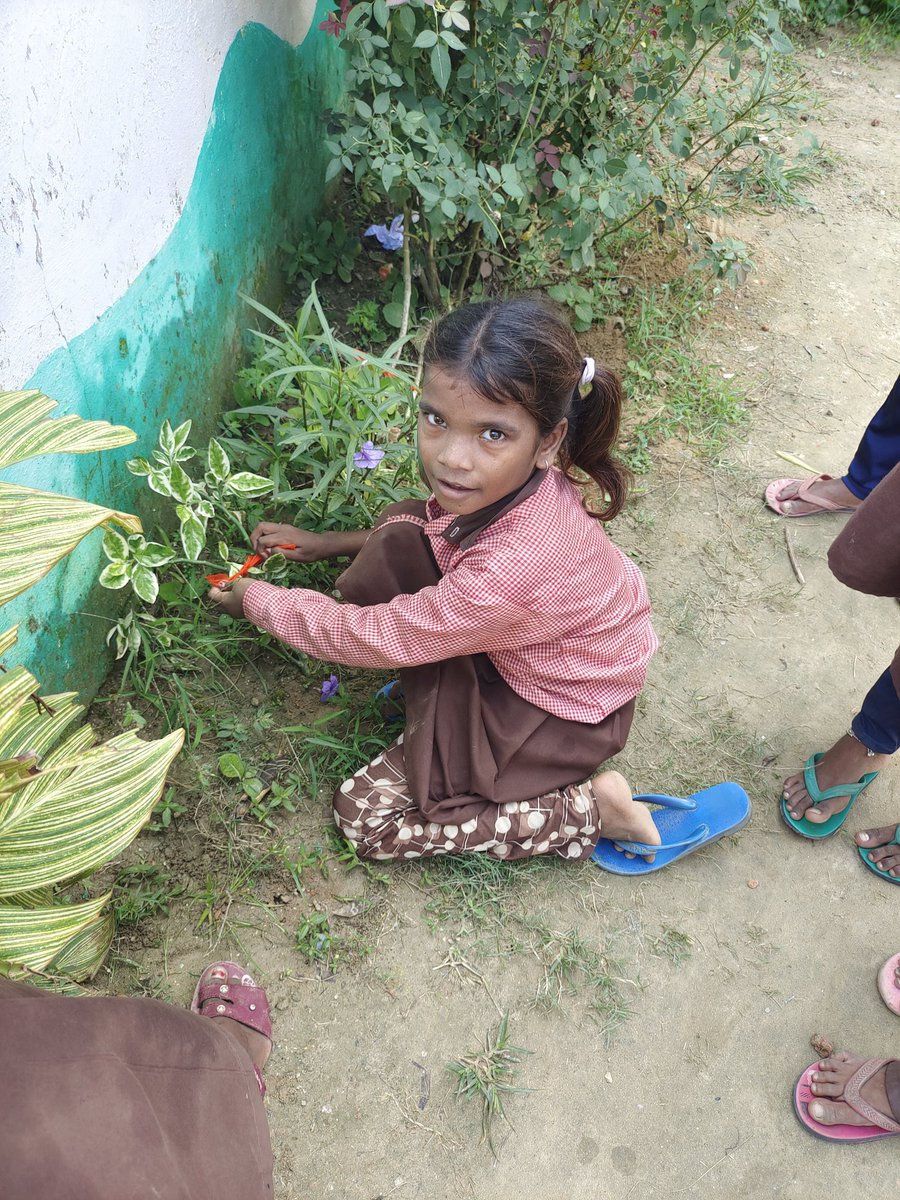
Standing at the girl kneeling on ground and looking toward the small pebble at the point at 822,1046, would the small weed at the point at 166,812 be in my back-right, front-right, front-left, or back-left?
back-right

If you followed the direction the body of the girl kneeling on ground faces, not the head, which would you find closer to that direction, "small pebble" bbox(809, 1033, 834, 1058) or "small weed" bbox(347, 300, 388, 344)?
the small weed

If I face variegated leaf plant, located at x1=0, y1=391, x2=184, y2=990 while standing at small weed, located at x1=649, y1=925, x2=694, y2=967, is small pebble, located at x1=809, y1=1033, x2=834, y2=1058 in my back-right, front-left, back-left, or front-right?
back-left

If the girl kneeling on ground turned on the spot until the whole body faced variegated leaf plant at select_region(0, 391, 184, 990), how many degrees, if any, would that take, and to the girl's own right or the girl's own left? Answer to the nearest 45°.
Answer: approximately 45° to the girl's own left

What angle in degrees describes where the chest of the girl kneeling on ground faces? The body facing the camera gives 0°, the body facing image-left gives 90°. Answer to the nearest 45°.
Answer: approximately 90°
